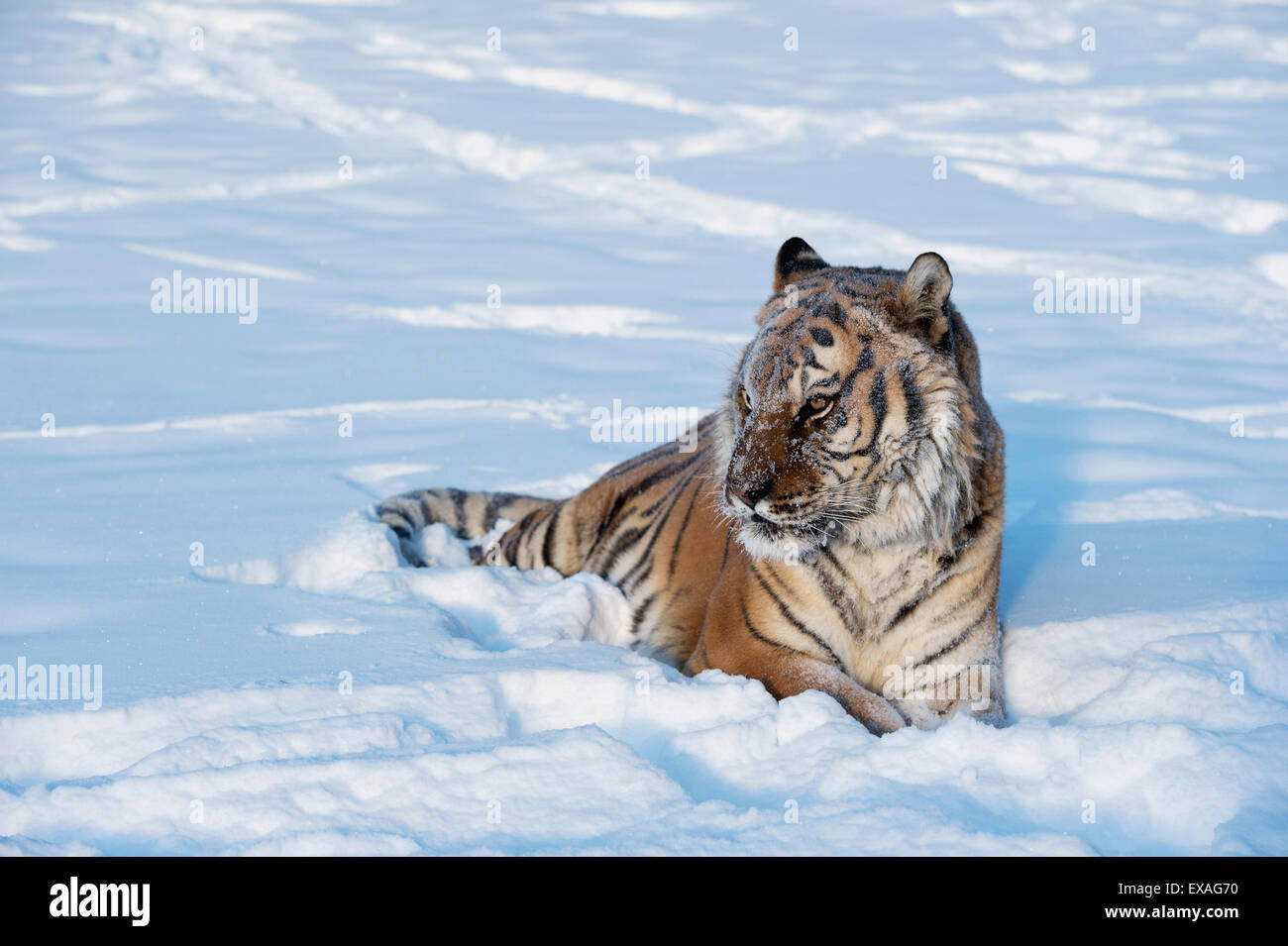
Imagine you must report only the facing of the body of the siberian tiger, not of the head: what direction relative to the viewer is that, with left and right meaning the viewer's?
facing the viewer and to the right of the viewer
